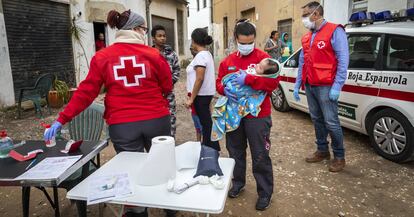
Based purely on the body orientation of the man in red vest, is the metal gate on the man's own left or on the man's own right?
on the man's own right

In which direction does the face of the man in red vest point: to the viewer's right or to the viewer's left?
to the viewer's left

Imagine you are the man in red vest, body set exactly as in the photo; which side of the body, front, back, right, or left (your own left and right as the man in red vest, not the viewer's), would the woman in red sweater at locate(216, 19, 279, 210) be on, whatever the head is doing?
front

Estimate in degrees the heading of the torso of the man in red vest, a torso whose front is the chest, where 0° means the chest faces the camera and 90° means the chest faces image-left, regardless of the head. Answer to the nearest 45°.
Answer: approximately 45°

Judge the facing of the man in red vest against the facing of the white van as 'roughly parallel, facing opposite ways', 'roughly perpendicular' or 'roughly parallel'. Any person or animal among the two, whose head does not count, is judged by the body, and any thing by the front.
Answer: roughly perpendicular
